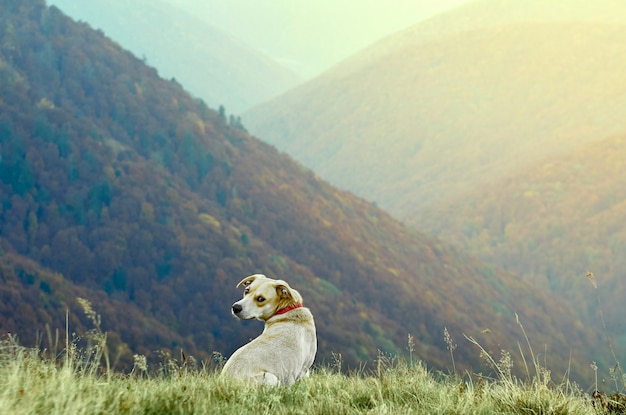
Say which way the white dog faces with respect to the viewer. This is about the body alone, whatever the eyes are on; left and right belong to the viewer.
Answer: facing away from the viewer and to the right of the viewer
